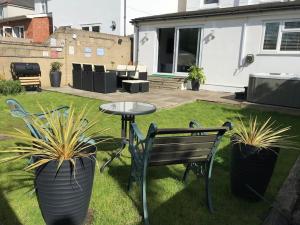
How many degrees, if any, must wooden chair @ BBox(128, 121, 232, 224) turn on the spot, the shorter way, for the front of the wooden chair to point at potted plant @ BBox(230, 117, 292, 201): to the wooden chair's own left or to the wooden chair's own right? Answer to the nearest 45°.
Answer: approximately 90° to the wooden chair's own right

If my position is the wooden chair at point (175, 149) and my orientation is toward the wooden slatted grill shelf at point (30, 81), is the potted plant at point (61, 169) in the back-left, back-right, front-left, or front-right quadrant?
front-left

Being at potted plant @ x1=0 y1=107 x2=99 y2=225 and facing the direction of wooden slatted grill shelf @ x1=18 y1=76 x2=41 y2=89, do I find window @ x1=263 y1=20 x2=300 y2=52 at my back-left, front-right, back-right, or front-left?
front-right

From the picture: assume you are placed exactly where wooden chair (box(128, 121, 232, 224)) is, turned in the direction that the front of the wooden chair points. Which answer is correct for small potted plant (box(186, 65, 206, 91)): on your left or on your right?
on your right

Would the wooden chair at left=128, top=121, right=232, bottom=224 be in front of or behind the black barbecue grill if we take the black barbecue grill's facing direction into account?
in front

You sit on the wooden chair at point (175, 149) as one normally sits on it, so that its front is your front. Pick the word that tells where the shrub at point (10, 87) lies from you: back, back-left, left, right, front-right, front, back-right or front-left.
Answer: front

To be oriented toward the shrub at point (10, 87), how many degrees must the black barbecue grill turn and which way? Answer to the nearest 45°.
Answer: approximately 90° to its right

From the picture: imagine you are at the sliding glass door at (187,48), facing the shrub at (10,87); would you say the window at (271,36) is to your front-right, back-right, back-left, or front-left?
back-left

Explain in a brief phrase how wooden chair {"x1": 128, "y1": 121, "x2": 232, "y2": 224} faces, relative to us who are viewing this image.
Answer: facing away from the viewer and to the left of the viewer

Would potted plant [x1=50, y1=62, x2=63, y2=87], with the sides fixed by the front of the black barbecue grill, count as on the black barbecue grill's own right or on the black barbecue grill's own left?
on the black barbecue grill's own left

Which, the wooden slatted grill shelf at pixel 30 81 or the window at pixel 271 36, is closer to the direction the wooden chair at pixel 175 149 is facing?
the wooden slatted grill shelf

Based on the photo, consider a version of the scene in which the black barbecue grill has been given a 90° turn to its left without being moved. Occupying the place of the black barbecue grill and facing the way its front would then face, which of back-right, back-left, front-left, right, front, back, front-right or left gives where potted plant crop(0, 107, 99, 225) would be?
back-right

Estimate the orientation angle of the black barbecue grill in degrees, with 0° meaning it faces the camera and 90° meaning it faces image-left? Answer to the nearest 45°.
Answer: approximately 315°
